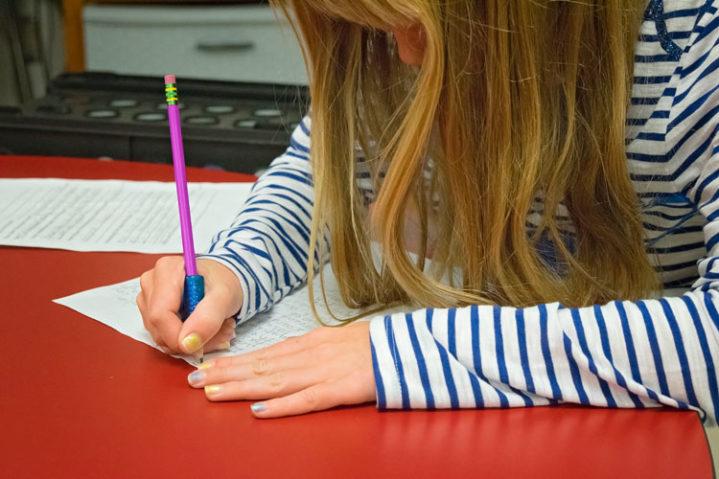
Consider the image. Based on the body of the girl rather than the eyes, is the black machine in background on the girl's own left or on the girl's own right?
on the girl's own right

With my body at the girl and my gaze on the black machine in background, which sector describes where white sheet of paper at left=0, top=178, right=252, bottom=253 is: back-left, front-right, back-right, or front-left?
front-left
